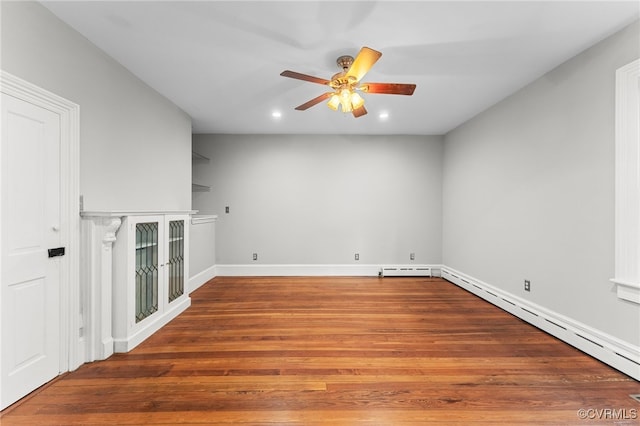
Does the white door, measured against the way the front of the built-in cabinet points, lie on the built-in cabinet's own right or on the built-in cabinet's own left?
on the built-in cabinet's own right

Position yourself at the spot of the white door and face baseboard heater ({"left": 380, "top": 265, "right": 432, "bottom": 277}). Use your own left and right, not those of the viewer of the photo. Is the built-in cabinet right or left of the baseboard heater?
left

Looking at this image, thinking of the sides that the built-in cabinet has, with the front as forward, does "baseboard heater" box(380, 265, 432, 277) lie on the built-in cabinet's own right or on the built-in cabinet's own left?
on the built-in cabinet's own left

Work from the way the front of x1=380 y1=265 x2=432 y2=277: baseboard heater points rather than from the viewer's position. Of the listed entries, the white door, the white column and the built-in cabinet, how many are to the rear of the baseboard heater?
0

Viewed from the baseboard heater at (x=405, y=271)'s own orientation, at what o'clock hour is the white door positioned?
The white door is roughly at 1 o'clock from the baseboard heater.

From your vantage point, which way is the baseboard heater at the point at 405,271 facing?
toward the camera

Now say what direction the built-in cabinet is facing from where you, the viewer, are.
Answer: facing the viewer and to the right of the viewer

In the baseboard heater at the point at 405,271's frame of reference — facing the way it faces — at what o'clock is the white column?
The white column is roughly at 1 o'clock from the baseboard heater.

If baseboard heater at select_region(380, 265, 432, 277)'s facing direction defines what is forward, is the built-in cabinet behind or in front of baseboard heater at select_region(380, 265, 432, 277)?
in front

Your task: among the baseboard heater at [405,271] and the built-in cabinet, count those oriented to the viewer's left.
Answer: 0

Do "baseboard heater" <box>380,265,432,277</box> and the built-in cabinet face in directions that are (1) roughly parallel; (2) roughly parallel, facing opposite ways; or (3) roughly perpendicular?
roughly perpendicular

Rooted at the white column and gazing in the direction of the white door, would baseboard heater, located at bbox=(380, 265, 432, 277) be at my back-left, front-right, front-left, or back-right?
back-left
